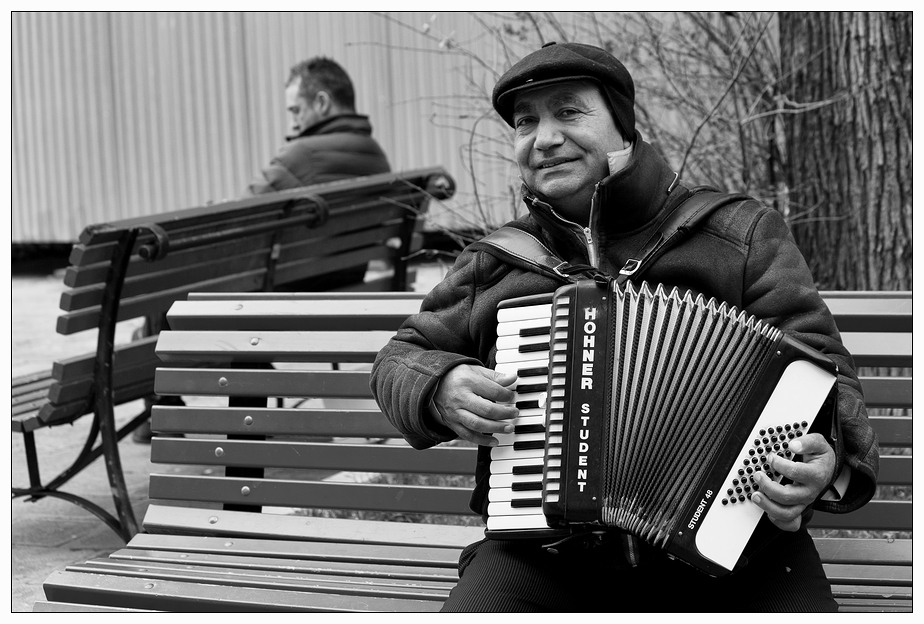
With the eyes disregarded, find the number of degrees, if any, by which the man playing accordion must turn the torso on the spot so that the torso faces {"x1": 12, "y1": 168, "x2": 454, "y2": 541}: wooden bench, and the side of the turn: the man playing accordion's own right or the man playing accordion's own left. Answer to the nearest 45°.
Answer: approximately 135° to the man playing accordion's own right

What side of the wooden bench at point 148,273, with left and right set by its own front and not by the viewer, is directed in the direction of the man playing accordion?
back

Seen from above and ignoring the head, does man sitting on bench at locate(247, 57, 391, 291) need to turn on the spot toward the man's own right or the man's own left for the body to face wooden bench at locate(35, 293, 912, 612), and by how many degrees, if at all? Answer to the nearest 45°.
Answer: approximately 135° to the man's own left

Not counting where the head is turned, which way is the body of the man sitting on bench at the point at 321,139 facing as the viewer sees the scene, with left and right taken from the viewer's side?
facing away from the viewer and to the left of the viewer

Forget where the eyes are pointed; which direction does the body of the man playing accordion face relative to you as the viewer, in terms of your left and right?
facing the viewer

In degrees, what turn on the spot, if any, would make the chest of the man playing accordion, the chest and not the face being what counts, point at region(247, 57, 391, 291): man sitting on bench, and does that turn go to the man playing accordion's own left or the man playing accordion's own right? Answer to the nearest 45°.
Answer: approximately 135° to the man playing accordion's own right

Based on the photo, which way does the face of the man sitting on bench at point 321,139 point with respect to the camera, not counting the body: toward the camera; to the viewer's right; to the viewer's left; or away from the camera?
to the viewer's left
